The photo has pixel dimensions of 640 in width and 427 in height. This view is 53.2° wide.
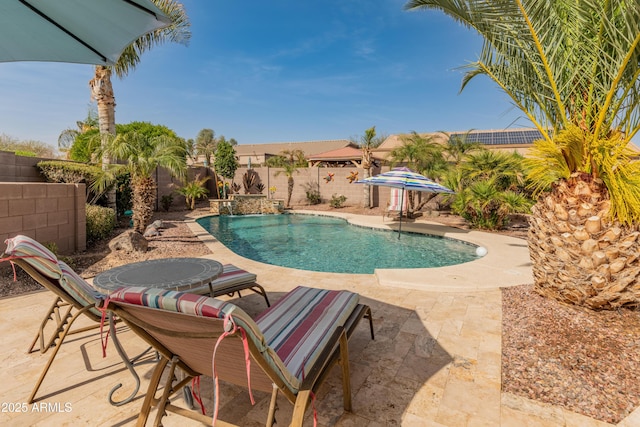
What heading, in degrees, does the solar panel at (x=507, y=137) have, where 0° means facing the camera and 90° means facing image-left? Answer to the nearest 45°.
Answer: approximately 0°

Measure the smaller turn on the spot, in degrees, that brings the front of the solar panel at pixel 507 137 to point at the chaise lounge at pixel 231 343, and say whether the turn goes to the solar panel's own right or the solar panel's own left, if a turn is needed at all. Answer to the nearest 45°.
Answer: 0° — it already faces it

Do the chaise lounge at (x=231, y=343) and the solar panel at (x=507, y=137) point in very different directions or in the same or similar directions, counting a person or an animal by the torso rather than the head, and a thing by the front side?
very different directions

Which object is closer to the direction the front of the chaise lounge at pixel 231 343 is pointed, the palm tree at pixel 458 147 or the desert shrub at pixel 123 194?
the palm tree

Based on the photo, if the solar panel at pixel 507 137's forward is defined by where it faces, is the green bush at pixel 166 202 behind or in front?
in front

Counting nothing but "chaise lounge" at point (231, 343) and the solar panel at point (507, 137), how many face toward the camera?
1

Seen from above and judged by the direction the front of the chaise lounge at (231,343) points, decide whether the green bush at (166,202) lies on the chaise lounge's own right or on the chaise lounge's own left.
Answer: on the chaise lounge's own left

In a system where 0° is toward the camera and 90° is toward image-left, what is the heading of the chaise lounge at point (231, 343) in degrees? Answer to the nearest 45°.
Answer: approximately 225°

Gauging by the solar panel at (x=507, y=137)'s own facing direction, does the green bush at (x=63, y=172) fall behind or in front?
in front
